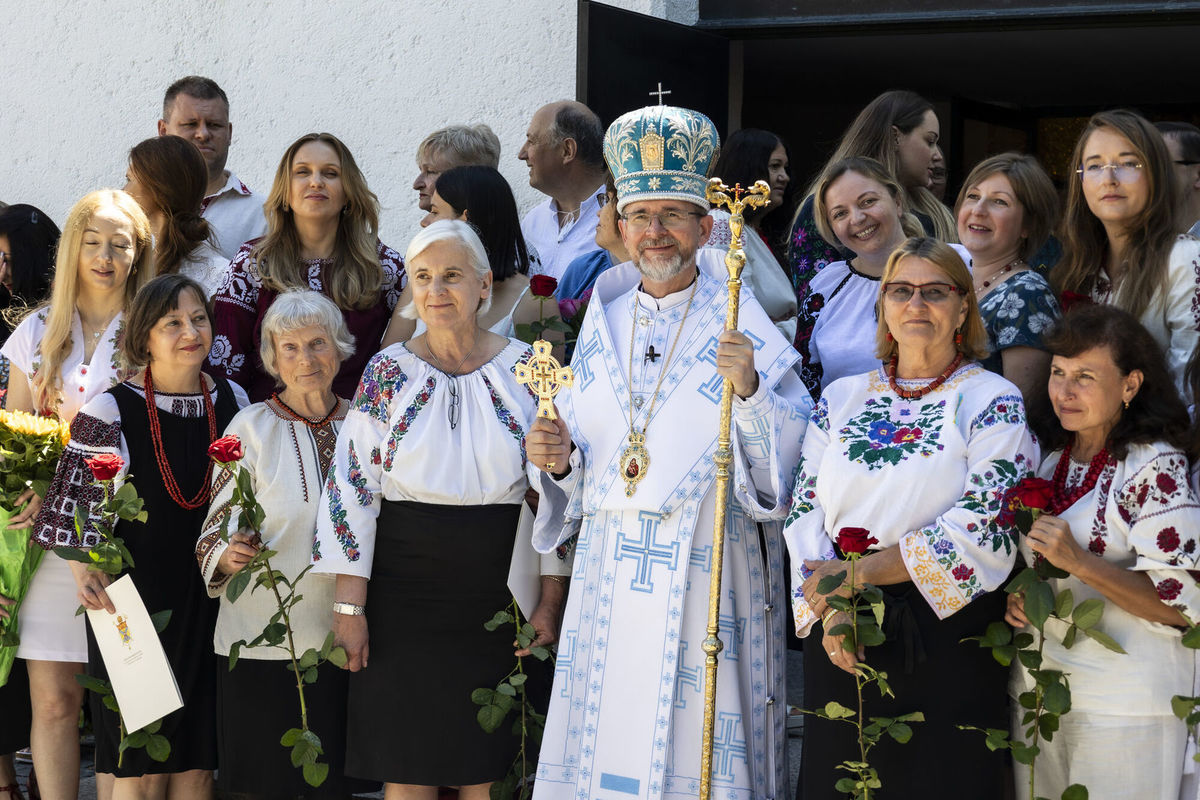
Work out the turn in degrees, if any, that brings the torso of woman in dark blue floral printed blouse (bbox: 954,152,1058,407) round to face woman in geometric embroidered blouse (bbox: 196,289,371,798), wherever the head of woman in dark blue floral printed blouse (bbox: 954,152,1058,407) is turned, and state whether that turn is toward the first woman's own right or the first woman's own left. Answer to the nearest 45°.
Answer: approximately 45° to the first woman's own right

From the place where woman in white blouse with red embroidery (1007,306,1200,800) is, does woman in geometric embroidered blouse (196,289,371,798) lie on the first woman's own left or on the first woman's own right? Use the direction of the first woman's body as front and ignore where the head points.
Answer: on the first woman's own right

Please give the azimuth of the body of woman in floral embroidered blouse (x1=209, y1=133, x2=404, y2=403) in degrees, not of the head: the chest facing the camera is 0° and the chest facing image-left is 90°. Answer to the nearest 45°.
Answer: approximately 0°

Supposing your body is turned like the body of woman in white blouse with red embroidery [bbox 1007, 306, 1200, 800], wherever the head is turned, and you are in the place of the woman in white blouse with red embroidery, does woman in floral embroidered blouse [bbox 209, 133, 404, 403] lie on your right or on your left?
on your right

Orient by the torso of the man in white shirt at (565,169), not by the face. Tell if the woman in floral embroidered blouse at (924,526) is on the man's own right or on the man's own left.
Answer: on the man's own left

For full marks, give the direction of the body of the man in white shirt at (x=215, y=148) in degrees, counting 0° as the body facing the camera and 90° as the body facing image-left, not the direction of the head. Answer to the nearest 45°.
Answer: approximately 0°

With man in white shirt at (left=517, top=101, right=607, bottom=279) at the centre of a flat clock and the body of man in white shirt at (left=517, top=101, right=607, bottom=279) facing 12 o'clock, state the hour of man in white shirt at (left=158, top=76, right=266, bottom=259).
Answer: man in white shirt at (left=158, top=76, right=266, bottom=259) is roughly at 2 o'clock from man in white shirt at (left=517, top=101, right=607, bottom=279).

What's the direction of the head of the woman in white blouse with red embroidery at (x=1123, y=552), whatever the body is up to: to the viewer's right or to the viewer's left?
to the viewer's left

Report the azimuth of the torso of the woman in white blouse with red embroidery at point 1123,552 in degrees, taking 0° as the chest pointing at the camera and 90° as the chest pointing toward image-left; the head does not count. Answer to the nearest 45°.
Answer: approximately 45°
